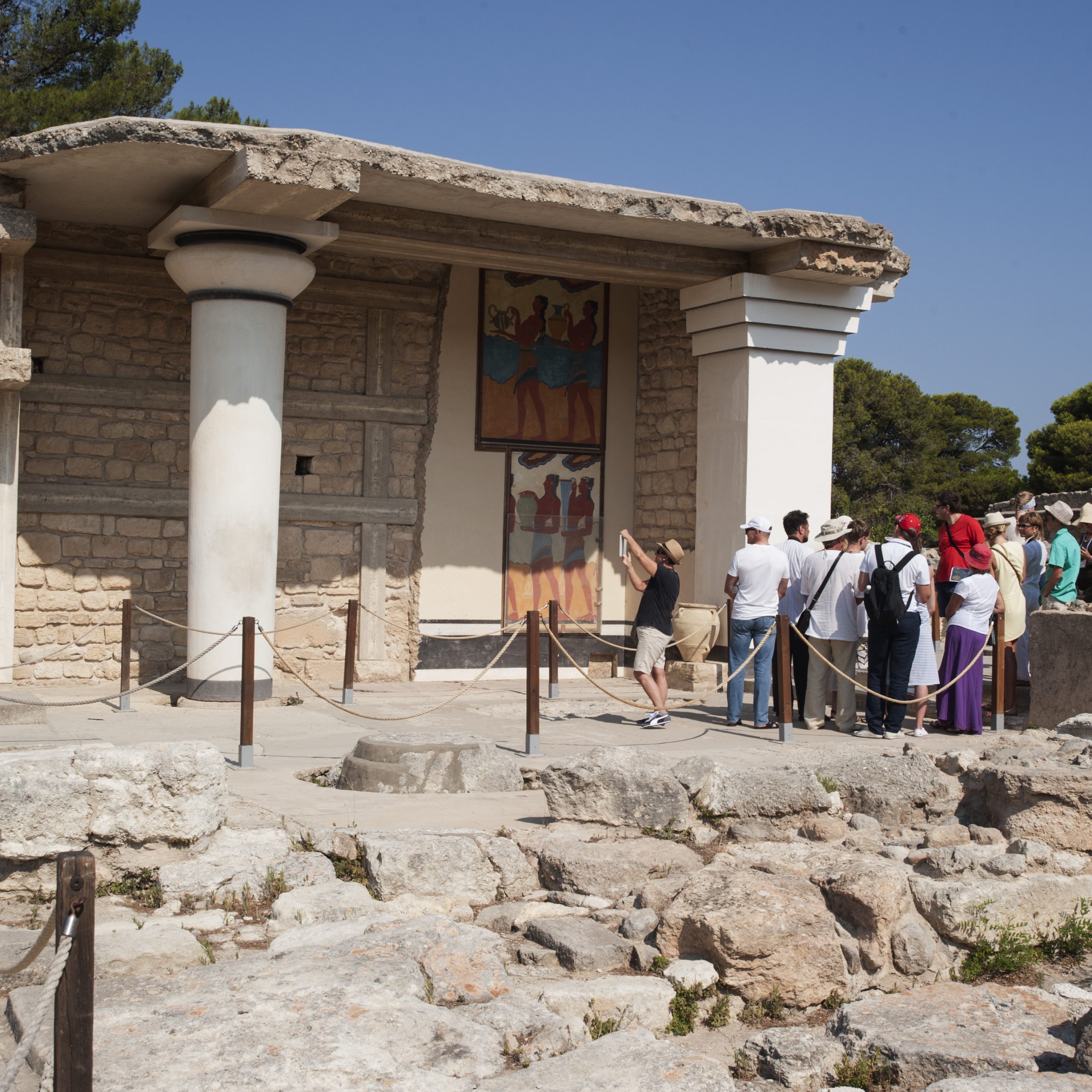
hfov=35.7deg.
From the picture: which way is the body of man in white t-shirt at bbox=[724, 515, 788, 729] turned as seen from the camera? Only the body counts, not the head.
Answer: away from the camera

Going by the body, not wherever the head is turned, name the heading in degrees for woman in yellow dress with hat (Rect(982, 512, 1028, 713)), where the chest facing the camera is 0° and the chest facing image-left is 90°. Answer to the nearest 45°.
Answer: approximately 135°

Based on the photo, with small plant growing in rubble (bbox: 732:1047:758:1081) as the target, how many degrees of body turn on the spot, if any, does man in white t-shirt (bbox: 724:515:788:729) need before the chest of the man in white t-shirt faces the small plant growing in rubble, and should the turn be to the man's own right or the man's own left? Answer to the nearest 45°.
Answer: approximately 180°

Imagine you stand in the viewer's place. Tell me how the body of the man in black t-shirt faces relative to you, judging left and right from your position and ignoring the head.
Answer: facing to the left of the viewer

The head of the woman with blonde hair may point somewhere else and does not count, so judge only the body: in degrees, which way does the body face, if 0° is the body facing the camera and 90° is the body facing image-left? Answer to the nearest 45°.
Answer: approximately 90°

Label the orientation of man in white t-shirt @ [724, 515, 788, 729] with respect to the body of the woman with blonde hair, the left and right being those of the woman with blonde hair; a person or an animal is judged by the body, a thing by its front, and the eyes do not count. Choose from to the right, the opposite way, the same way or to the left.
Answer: to the right

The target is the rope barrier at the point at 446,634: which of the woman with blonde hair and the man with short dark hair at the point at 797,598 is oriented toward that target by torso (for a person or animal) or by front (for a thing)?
the woman with blonde hair

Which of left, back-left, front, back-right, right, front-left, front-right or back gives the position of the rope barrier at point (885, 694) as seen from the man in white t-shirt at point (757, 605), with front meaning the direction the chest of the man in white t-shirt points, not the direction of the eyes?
right

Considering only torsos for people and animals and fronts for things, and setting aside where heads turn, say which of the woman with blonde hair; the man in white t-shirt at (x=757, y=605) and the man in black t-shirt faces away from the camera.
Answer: the man in white t-shirt

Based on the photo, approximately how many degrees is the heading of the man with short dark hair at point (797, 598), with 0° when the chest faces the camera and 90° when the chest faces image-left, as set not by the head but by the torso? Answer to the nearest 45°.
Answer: approximately 225°
